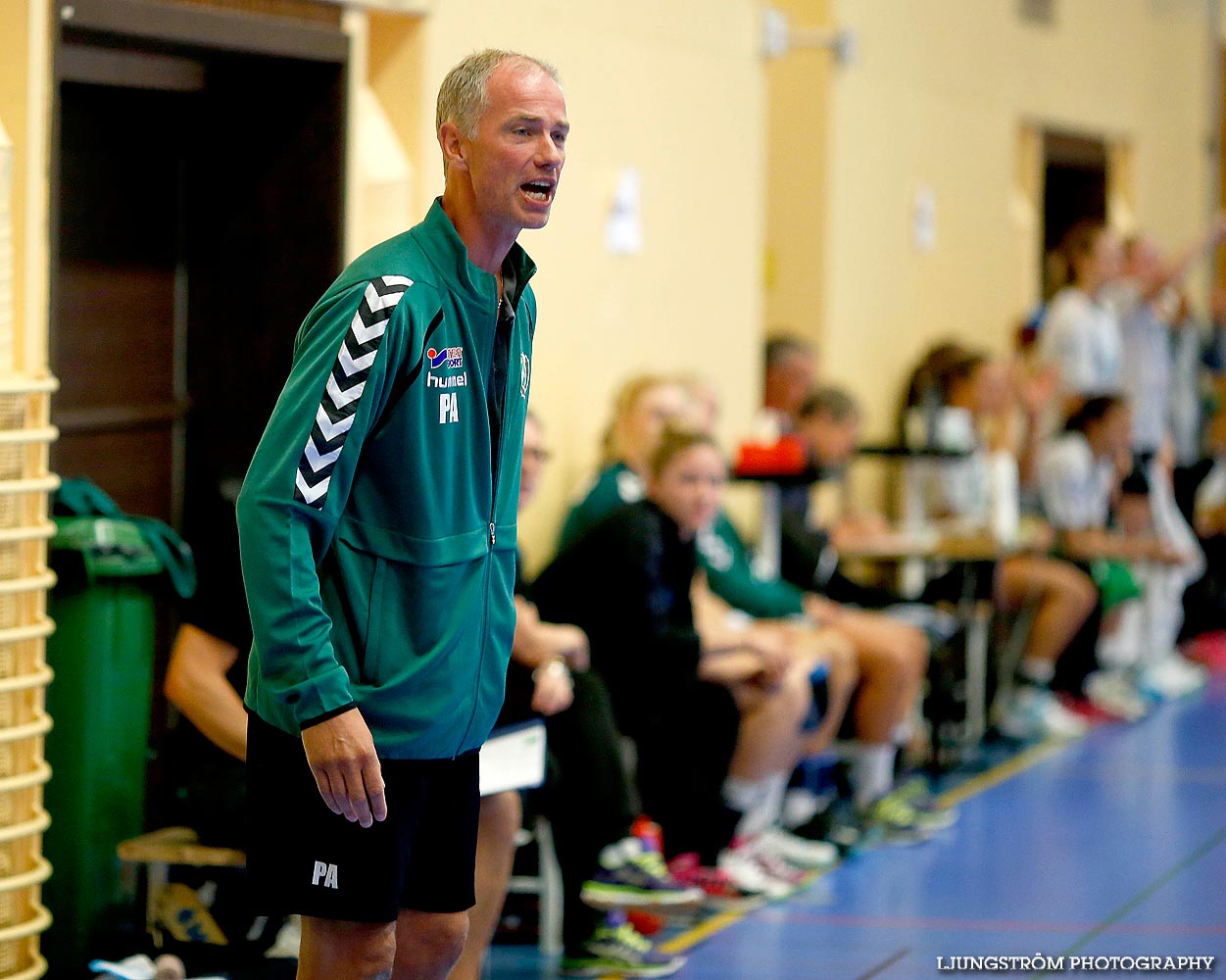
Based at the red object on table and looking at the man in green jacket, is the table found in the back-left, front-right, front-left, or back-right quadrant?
back-left

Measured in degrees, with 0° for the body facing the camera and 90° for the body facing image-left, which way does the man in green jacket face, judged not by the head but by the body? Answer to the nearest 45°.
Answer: approximately 315°

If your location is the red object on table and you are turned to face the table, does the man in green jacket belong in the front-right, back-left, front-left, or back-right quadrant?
back-right

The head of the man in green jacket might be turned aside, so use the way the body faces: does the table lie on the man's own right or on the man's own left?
on the man's own left

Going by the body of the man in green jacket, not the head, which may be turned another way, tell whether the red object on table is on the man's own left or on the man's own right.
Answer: on the man's own left
